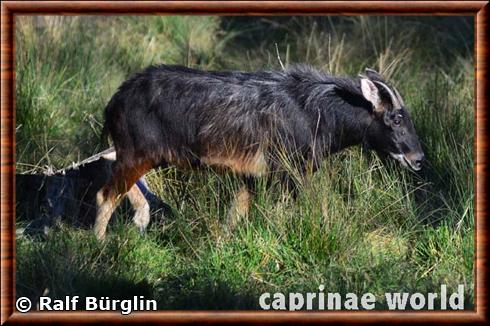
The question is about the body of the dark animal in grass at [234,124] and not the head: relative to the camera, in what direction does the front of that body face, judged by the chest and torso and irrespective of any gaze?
to the viewer's right

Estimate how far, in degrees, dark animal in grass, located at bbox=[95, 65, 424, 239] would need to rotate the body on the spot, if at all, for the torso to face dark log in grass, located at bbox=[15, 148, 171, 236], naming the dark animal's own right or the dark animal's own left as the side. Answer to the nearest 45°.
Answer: approximately 180°
